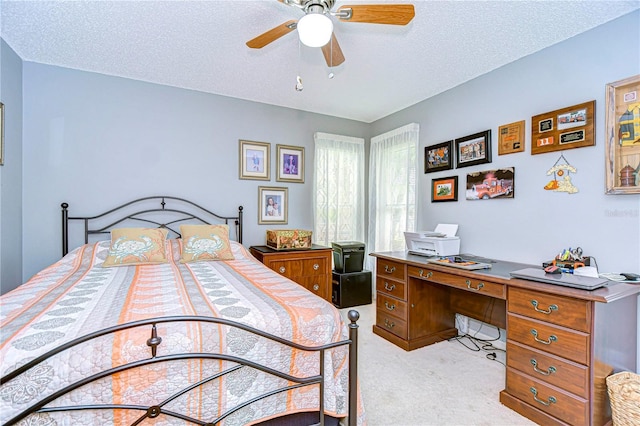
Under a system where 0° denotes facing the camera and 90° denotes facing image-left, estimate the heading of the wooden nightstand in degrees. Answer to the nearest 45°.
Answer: approximately 0°

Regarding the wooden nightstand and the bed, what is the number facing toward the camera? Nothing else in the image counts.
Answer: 2

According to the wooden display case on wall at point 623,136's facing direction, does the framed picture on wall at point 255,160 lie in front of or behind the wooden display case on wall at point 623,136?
in front

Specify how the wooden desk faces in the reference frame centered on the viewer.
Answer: facing the viewer and to the left of the viewer

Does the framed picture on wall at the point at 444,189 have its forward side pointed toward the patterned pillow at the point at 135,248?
yes

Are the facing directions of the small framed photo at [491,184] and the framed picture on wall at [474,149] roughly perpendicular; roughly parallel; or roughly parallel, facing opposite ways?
roughly parallel

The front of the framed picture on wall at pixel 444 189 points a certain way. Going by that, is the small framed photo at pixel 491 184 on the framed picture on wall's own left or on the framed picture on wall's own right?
on the framed picture on wall's own left

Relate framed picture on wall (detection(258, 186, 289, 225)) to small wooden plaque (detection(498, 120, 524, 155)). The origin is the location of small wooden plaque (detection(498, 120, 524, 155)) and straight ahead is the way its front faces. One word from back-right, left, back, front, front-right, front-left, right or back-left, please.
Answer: front-right

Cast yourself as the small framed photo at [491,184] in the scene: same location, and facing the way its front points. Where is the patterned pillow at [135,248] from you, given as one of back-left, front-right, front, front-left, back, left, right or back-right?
front

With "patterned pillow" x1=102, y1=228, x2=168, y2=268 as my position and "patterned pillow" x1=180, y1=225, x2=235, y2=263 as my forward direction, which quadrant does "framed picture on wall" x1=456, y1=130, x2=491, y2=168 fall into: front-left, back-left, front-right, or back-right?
front-right

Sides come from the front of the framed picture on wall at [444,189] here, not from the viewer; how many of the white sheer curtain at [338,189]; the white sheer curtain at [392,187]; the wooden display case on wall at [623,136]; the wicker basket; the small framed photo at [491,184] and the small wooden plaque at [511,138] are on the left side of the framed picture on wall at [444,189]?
4

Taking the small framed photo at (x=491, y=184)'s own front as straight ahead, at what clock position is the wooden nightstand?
The wooden nightstand is roughly at 1 o'clock from the small framed photo.

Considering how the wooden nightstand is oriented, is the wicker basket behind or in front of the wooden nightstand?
in front

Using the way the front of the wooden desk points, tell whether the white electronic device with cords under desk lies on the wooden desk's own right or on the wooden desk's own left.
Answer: on the wooden desk's own right

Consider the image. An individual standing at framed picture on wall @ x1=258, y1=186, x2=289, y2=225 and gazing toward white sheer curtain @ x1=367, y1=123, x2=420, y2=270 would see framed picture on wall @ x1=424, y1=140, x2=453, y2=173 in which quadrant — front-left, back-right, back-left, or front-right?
front-right

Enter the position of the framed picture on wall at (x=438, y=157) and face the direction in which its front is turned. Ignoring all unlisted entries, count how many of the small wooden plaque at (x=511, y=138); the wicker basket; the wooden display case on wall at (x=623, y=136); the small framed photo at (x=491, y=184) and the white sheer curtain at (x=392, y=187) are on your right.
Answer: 1

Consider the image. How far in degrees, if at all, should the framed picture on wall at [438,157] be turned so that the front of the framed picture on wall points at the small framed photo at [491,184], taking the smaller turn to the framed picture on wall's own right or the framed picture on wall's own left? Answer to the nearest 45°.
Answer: approximately 90° to the framed picture on wall's own left

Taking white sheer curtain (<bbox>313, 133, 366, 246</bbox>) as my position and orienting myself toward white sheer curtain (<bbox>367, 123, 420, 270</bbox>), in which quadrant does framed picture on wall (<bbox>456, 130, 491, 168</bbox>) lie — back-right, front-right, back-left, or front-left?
front-right
